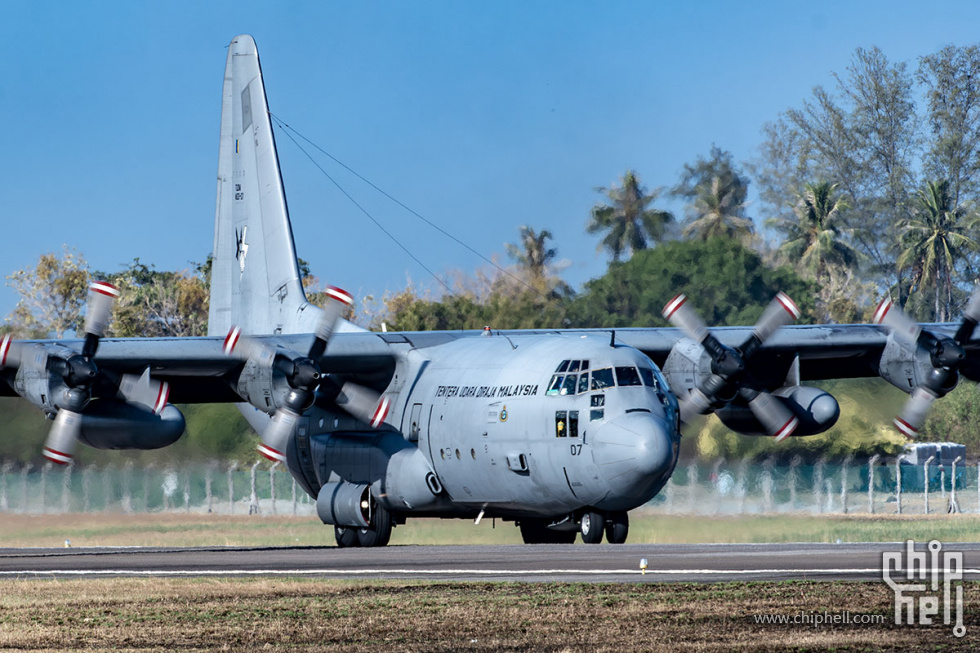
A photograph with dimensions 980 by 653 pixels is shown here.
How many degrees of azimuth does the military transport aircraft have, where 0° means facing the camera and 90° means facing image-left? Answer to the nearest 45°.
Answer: approximately 315°
